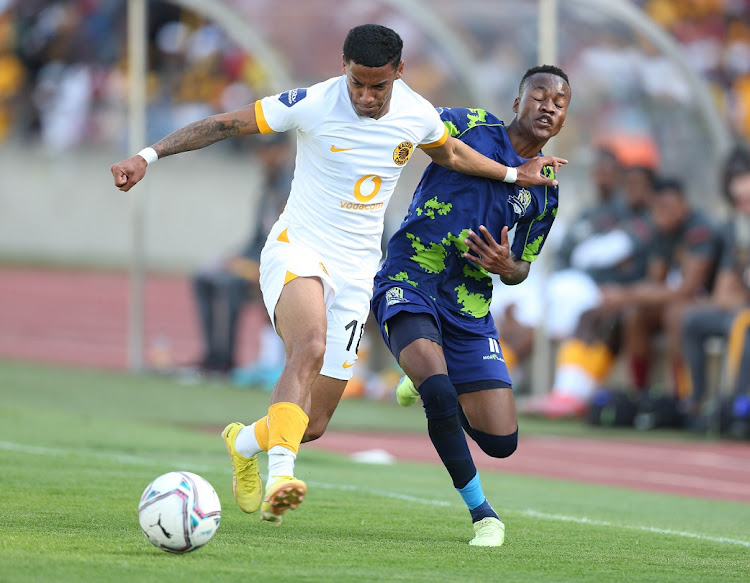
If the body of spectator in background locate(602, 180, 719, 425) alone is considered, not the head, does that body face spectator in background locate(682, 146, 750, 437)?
no

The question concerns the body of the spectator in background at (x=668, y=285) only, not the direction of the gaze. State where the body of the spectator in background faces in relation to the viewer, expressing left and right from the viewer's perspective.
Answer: facing the viewer and to the left of the viewer

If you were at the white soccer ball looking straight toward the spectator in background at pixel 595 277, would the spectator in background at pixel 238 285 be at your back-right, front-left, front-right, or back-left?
front-left

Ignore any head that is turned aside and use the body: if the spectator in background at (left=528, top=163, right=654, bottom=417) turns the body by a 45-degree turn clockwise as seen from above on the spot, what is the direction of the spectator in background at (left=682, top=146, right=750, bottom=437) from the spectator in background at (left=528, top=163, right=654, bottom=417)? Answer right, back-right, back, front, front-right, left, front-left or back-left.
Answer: back-left

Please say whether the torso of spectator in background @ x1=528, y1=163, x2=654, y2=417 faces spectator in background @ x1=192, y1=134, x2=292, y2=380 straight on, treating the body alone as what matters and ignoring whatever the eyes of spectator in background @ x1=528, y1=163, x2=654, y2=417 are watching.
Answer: no

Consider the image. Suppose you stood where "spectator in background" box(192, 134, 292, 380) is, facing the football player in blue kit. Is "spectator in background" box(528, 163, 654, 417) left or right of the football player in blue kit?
left

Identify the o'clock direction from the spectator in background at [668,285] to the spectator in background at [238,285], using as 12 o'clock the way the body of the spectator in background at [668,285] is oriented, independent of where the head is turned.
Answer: the spectator in background at [238,285] is roughly at 2 o'clock from the spectator in background at [668,285].

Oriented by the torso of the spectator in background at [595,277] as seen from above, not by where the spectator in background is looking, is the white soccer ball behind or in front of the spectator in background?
in front

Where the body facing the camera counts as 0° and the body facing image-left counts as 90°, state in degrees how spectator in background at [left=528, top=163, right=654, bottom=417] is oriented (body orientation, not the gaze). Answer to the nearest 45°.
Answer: approximately 45°

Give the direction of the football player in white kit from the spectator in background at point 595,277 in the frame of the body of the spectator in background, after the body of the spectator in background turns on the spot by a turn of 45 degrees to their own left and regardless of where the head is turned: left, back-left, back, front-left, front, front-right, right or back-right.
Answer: front

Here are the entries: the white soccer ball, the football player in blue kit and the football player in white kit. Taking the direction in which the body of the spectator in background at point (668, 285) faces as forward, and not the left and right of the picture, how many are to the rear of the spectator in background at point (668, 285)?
0

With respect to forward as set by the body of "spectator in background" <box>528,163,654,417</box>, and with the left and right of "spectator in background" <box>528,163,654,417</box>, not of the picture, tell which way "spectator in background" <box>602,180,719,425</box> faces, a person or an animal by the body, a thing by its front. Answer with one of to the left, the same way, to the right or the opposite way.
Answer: the same way

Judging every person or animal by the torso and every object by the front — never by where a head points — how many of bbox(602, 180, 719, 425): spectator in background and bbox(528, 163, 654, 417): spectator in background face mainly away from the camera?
0

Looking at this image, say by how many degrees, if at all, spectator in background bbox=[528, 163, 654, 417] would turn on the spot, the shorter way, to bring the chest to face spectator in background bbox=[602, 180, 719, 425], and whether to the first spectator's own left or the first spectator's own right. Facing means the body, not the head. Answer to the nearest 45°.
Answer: approximately 90° to the first spectator's own left

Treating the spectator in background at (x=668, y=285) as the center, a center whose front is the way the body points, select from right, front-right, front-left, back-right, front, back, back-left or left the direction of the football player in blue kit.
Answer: front-left

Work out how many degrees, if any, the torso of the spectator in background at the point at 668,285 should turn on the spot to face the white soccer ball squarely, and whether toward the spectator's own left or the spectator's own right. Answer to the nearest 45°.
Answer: approximately 45° to the spectator's own left
